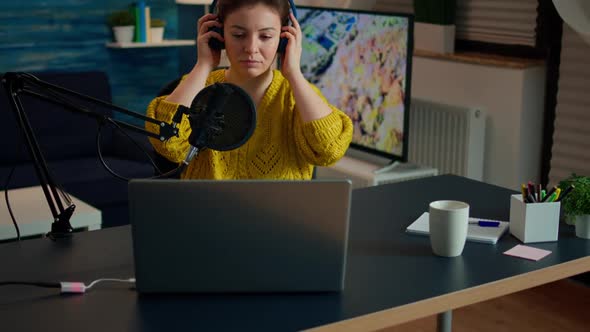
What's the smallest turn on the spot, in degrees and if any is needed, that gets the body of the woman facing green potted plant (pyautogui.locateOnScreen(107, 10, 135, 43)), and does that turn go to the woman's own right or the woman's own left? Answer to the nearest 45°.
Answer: approximately 180°

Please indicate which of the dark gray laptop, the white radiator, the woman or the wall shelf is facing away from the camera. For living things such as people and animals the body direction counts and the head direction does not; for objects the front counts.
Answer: the dark gray laptop

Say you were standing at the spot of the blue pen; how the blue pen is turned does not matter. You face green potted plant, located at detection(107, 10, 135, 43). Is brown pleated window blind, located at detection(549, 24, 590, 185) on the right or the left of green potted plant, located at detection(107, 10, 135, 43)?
right

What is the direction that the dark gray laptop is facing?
away from the camera

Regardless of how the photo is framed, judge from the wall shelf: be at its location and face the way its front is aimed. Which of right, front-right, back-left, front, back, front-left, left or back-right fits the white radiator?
front-left

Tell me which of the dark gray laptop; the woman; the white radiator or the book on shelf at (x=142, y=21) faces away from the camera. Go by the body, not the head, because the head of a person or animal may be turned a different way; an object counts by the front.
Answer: the dark gray laptop

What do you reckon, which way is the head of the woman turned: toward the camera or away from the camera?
toward the camera

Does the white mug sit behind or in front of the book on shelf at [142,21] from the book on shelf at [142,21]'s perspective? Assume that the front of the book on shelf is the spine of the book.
in front

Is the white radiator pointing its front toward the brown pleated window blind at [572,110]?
no

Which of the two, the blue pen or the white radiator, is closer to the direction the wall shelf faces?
the blue pen

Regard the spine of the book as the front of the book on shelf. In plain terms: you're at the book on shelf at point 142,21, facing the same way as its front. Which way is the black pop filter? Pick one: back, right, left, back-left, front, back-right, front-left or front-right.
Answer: front

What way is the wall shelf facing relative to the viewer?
toward the camera

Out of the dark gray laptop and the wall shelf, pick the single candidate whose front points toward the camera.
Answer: the wall shelf

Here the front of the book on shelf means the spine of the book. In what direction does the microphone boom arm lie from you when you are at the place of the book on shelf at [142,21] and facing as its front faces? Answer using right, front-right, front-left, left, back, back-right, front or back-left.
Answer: front

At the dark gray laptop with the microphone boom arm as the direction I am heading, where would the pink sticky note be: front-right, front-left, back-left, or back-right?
back-right

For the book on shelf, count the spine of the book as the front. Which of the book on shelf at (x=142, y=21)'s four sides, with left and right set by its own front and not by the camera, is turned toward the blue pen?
front

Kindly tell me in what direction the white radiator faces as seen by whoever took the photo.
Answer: facing the viewer and to the left of the viewer

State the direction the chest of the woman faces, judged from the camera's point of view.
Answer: toward the camera

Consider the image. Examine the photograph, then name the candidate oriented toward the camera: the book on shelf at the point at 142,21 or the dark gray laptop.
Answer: the book on shelf

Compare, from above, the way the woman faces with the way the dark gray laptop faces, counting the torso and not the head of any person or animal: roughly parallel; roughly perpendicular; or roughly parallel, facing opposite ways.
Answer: roughly parallel, facing opposite ways

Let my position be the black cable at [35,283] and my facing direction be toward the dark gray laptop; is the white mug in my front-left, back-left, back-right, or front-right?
front-left
